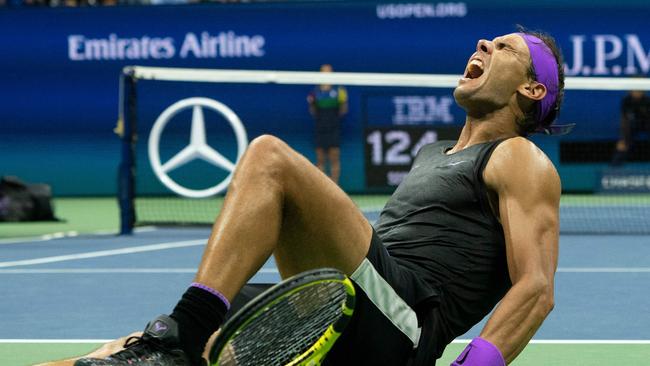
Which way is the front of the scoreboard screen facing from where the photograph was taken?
facing the viewer

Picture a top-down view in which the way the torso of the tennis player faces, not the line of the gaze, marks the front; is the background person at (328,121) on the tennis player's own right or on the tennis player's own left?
on the tennis player's own right

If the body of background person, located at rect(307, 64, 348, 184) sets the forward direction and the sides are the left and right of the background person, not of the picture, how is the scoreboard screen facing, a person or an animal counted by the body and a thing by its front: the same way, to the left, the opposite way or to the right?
the same way

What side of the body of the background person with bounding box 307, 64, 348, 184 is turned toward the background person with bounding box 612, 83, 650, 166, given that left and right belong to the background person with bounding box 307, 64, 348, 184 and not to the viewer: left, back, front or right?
left

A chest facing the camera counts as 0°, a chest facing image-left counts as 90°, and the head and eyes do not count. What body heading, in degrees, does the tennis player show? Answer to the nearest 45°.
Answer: approximately 90°

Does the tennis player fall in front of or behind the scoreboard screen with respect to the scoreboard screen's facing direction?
in front

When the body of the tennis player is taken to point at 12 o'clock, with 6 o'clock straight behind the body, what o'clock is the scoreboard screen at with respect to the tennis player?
The scoreboard screen is roughly at 3 o'clock from the tennis player.

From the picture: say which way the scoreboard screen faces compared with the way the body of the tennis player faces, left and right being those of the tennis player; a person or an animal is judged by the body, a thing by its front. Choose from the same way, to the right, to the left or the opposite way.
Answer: to the left

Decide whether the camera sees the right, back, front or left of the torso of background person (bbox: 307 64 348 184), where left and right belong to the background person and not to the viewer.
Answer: front

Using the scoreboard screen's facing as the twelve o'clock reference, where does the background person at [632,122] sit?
The background person is roughly at 9 o'clock from the scoreboard screen.
